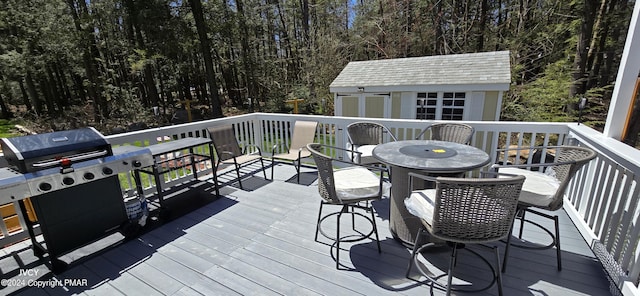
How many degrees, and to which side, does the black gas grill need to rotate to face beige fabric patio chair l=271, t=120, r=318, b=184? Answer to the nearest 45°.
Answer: approximately 45° to its left

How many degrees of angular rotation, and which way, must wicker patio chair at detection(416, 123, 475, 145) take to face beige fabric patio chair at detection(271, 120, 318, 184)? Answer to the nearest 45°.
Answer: approximately 45° to its right

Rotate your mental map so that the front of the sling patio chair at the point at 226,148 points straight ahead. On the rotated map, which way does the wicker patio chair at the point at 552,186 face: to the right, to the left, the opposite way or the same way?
the opposite way

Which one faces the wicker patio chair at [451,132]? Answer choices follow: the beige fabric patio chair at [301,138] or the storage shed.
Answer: the storage shed

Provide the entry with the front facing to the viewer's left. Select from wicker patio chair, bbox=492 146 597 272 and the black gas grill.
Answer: the wicker patio chair

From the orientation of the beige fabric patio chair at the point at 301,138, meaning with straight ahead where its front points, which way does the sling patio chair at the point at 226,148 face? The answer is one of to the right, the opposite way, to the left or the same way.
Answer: to the left

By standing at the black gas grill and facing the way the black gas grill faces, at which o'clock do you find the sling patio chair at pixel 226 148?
The sling patio chair is roughly at 10 o'clock from the black gas grill.

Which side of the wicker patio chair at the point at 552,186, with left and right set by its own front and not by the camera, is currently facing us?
left

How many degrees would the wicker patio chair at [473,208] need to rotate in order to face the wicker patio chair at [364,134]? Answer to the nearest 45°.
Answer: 0° — it already faces it

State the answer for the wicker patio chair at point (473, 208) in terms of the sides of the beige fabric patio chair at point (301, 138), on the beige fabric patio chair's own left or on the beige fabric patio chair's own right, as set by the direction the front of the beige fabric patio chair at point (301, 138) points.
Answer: on the beige fabric patio chair's own left

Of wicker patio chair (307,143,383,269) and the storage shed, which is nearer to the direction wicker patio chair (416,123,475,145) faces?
the wicker patio chair
